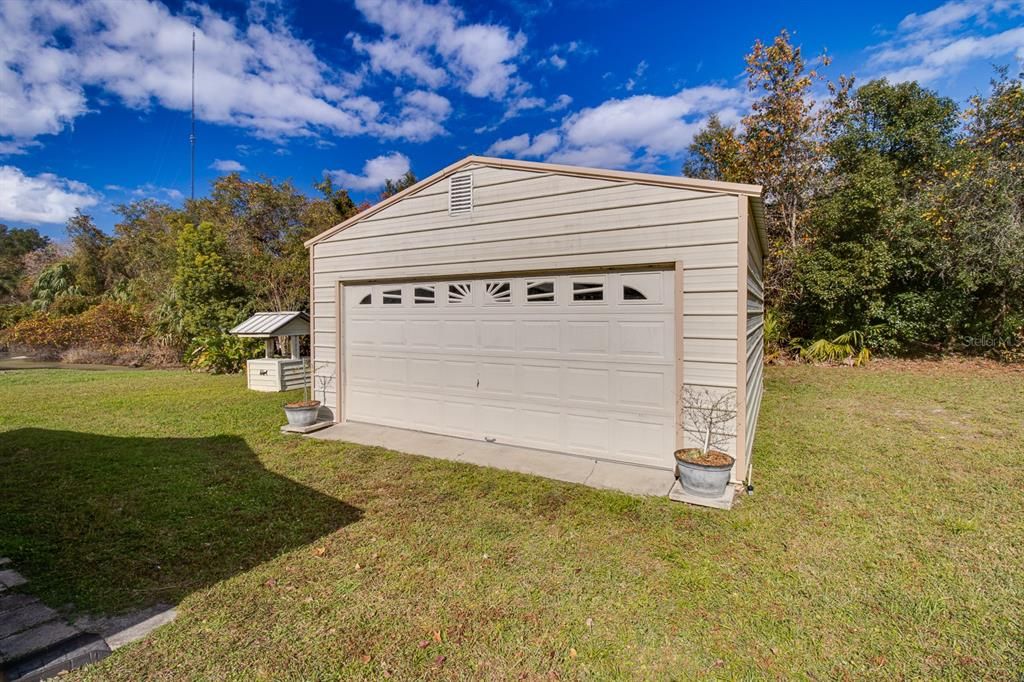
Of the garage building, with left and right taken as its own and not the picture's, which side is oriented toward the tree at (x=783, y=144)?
back

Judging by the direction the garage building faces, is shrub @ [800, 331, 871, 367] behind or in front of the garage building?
behind

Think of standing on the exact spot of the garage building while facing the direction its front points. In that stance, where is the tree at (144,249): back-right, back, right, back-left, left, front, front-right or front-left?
right

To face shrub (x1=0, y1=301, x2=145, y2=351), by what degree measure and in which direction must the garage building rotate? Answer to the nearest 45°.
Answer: approximately 90° to its right

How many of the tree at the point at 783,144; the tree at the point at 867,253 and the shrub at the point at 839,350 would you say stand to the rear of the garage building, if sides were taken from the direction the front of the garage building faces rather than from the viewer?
3

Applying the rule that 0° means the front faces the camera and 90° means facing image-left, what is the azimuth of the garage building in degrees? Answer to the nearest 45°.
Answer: approximately 45°

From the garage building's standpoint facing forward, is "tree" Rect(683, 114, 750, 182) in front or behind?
behind

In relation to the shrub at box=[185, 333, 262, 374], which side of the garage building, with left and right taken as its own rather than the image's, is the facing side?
right

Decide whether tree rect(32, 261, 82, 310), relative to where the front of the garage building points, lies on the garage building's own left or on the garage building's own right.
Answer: on the garage building's own right

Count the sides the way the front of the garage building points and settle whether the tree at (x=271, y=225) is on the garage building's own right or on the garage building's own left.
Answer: on the garage building's own right

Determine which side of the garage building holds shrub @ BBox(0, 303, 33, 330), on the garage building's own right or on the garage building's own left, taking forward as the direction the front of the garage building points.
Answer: on the garage building's own right

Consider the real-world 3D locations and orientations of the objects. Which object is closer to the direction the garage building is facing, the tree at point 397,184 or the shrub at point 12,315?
the shrub
